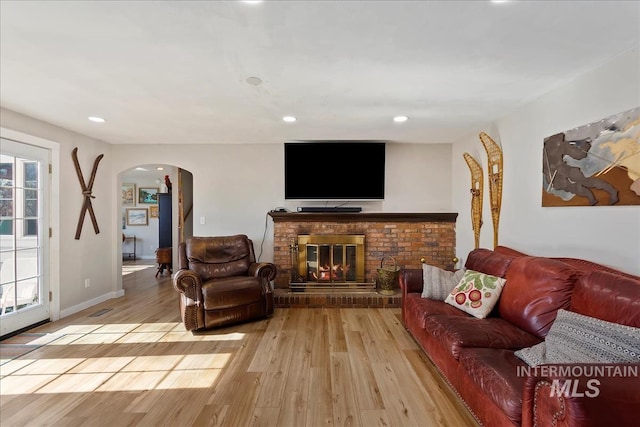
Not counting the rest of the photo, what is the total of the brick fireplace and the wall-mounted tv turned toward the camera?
2

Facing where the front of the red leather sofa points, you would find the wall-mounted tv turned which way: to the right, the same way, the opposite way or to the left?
to the left

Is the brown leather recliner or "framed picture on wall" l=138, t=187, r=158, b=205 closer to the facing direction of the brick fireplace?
the brown leather recliner

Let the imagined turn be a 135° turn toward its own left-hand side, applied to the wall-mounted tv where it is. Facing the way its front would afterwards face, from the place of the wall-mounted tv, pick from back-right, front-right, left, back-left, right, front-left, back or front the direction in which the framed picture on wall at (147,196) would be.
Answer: left

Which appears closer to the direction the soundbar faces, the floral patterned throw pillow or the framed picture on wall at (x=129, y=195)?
the floral patterned throw pillow

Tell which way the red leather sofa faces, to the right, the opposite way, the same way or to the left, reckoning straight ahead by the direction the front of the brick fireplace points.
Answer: to the right

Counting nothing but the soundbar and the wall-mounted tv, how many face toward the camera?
2

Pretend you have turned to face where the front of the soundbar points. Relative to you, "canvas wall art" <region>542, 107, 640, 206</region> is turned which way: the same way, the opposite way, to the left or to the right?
to the right

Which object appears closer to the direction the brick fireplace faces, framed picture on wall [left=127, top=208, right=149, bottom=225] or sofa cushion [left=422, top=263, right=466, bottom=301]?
the sofa cushion

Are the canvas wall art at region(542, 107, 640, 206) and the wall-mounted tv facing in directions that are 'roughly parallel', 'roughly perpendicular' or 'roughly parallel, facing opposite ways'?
roughly perpendicular

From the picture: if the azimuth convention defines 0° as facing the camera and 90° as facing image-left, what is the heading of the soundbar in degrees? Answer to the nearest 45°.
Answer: approximately 0°
